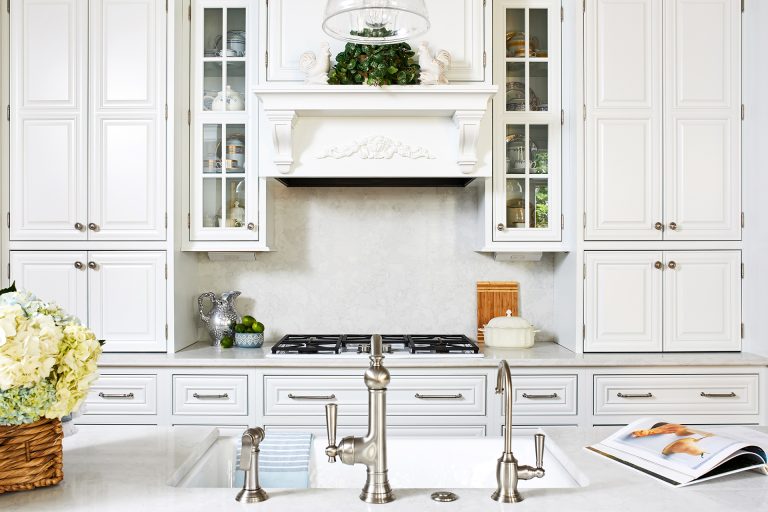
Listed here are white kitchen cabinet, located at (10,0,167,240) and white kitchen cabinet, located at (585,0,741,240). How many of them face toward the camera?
2

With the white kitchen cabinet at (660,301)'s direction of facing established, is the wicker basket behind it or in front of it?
in front

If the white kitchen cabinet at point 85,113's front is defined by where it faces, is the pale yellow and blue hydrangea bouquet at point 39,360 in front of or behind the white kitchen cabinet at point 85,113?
in front

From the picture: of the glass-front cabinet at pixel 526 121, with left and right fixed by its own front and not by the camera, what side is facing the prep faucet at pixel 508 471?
front

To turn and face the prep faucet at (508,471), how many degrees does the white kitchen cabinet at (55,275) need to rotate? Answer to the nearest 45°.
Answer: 0° — it already faces it

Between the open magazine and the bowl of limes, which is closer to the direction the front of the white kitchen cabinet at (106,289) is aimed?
the open magazine

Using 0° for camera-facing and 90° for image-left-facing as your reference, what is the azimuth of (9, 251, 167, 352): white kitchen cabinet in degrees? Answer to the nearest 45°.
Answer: approximately 0°

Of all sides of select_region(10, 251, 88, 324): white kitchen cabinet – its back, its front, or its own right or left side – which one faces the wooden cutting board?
left

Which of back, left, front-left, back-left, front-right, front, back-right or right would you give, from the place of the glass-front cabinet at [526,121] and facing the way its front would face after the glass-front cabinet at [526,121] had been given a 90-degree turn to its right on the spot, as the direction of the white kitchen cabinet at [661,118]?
back

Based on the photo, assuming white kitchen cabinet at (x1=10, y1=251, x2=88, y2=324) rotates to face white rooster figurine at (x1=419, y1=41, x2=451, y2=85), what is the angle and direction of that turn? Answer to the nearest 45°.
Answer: approximately 45° to its left

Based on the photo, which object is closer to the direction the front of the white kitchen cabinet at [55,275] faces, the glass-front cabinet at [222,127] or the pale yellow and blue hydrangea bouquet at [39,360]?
the pale yellow and blue hydrangea bouquet
